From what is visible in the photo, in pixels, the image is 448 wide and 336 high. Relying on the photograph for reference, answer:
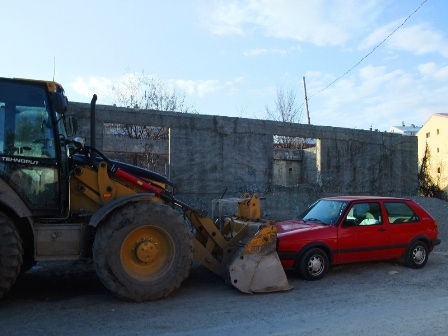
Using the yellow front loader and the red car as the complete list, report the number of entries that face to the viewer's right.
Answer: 1

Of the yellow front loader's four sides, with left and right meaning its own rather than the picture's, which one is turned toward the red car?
front

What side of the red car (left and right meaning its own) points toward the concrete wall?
right

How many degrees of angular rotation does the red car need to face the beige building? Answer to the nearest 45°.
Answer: approximately 135° to its right

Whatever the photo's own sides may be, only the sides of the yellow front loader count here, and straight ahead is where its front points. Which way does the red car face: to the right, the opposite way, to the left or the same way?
the opposite way

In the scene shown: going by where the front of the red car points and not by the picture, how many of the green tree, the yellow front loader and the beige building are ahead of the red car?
1

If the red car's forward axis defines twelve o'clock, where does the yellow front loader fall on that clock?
The yellow front loader is roughly at 12 o'clock from the red car.

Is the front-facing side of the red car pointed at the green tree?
no

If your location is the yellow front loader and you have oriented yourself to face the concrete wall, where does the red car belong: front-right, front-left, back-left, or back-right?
front-right

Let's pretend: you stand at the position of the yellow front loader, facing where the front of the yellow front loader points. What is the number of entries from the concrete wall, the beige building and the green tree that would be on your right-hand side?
0

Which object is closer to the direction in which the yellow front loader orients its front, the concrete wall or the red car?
the red car

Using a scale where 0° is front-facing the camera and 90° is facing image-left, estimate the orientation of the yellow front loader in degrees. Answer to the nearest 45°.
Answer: approximately 270°

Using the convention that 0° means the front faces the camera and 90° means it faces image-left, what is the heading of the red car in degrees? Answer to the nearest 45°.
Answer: approximately 45°
